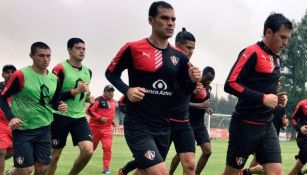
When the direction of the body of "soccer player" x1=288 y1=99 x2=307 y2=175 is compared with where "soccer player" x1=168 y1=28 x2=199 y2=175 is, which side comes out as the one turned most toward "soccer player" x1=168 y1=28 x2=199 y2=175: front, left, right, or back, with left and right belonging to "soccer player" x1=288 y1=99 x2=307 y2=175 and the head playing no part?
right

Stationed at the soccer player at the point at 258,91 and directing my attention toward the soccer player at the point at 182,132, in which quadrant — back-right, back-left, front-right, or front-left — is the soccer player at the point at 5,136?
front-left

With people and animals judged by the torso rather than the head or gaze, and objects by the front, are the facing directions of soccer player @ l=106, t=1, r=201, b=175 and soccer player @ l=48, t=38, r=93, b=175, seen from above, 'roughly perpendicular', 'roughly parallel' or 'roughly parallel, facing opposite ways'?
roughly parallel

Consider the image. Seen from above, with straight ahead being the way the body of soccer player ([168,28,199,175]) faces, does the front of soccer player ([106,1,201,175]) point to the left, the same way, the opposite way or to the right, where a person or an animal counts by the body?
the same way

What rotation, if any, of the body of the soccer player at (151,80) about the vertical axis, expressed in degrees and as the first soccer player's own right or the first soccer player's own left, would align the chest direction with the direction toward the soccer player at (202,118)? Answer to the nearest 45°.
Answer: approximately 135° to the first soccer player's own left

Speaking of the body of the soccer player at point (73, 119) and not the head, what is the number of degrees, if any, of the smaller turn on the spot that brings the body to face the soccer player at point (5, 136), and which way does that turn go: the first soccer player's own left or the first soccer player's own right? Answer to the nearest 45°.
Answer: approximately 180°

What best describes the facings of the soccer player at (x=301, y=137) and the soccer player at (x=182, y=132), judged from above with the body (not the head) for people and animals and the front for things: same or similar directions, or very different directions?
same or similar directions

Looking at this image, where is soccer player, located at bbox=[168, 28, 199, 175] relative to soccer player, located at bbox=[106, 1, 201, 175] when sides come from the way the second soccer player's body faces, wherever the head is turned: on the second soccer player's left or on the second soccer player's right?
on the second soccer player's left

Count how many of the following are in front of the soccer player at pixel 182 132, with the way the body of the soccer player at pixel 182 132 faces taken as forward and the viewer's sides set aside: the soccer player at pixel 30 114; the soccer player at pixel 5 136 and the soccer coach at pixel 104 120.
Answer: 0

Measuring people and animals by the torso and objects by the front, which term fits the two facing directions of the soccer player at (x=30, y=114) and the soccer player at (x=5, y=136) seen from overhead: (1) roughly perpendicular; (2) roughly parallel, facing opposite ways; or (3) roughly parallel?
roughly parallel

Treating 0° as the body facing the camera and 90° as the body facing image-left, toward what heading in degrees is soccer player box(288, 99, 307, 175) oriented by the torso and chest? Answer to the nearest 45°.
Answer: approximately 315°
